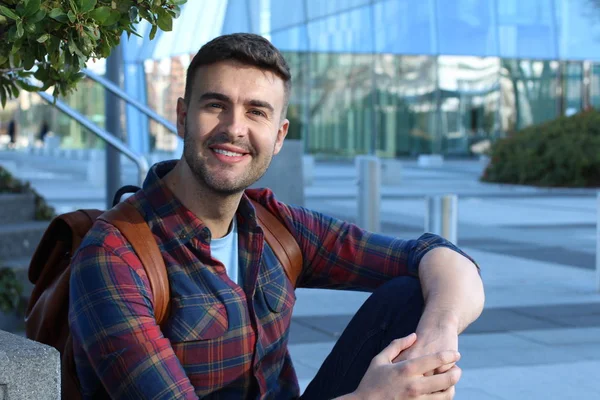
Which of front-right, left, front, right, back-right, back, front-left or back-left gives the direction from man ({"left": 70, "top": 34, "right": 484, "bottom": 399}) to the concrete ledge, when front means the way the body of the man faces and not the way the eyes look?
right

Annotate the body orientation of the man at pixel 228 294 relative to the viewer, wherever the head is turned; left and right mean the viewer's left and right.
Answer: facing the viewer and to the right of the viewer

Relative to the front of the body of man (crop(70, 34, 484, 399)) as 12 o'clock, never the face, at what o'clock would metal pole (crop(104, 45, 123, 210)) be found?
The metal pole is roughly at 7 o'clock from the man.

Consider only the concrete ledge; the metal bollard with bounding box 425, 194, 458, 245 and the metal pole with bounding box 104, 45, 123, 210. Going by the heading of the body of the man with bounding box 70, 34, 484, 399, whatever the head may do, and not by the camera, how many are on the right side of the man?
1

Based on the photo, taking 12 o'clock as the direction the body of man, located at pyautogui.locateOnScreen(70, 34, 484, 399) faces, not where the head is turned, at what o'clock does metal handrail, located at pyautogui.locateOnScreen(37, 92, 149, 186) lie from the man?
The metal handrail is roughly at 7 o'clock from the man.

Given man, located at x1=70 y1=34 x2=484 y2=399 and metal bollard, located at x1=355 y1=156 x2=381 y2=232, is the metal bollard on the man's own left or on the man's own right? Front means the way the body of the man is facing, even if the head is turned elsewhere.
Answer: on the man's own left

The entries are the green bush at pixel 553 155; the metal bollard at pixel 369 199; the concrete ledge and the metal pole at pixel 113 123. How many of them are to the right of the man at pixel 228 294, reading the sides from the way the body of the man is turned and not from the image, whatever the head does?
1

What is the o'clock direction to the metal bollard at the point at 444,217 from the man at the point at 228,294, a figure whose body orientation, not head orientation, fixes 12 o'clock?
The metal bollard is roughly at 8 o'clock from the man.

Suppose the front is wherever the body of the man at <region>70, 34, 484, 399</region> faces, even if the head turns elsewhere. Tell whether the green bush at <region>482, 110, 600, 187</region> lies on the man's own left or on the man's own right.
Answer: on the man's own left
